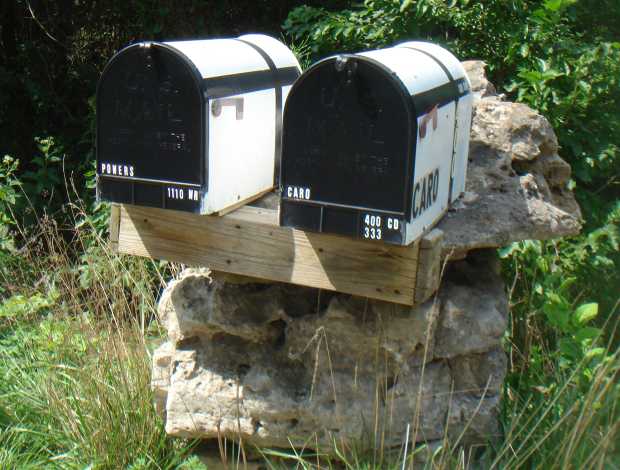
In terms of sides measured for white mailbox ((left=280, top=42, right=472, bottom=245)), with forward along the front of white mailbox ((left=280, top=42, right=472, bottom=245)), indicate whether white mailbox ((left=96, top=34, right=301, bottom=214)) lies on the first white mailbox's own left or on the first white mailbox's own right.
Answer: on the first white mailbox's own right

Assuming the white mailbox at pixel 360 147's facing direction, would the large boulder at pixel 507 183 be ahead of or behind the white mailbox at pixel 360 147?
behind

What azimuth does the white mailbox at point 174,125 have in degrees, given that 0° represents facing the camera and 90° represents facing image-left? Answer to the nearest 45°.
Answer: approximately 45°

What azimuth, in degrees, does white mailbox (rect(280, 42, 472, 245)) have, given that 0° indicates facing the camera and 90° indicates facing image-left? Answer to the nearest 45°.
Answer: approximately 45°

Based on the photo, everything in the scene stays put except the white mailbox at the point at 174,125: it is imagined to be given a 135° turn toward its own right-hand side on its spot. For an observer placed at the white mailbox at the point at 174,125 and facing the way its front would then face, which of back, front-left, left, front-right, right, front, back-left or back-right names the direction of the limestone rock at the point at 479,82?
front-right

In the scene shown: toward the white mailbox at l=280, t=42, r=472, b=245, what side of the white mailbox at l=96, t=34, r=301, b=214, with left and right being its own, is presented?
left
